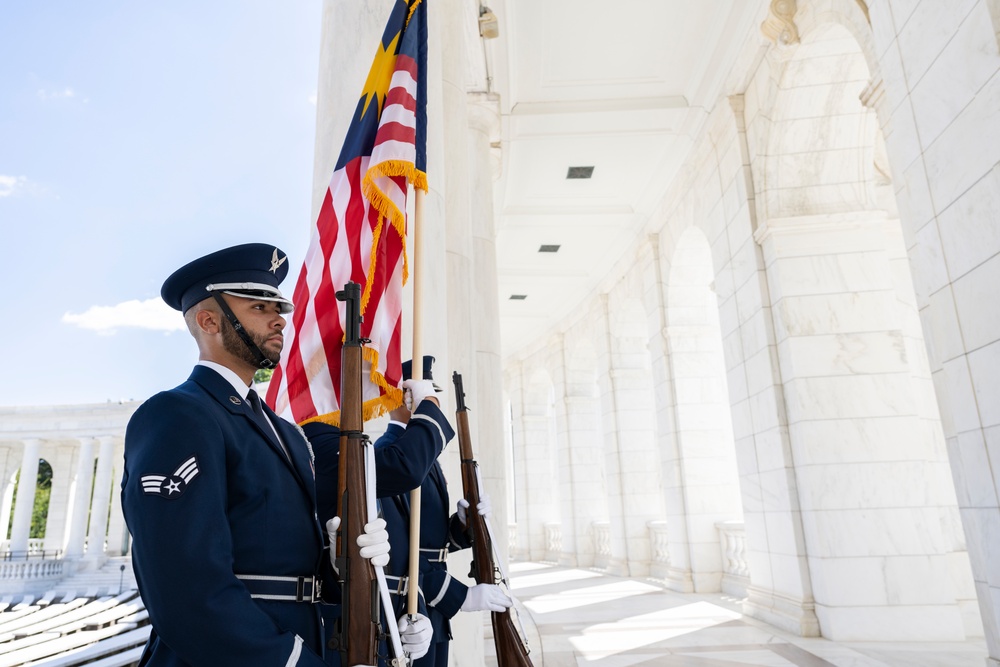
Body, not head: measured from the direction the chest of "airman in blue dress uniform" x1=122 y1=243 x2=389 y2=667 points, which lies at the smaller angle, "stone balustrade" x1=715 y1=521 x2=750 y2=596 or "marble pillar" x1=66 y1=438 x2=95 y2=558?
the stone balustrade

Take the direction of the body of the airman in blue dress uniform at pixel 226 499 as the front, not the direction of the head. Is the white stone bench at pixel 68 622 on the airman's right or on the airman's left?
on the airman's left

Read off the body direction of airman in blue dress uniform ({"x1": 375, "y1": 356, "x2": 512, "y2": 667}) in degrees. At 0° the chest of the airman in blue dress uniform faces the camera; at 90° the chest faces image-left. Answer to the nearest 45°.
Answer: approximately 270°

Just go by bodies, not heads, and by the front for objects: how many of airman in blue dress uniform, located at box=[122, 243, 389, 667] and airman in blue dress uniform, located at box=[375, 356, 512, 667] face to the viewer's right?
2

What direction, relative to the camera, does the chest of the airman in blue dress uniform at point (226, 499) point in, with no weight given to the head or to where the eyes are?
to the viewer's right

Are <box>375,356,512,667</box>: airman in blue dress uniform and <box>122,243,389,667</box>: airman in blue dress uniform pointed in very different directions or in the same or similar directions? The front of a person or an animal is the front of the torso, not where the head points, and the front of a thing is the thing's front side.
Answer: same or similar directions
